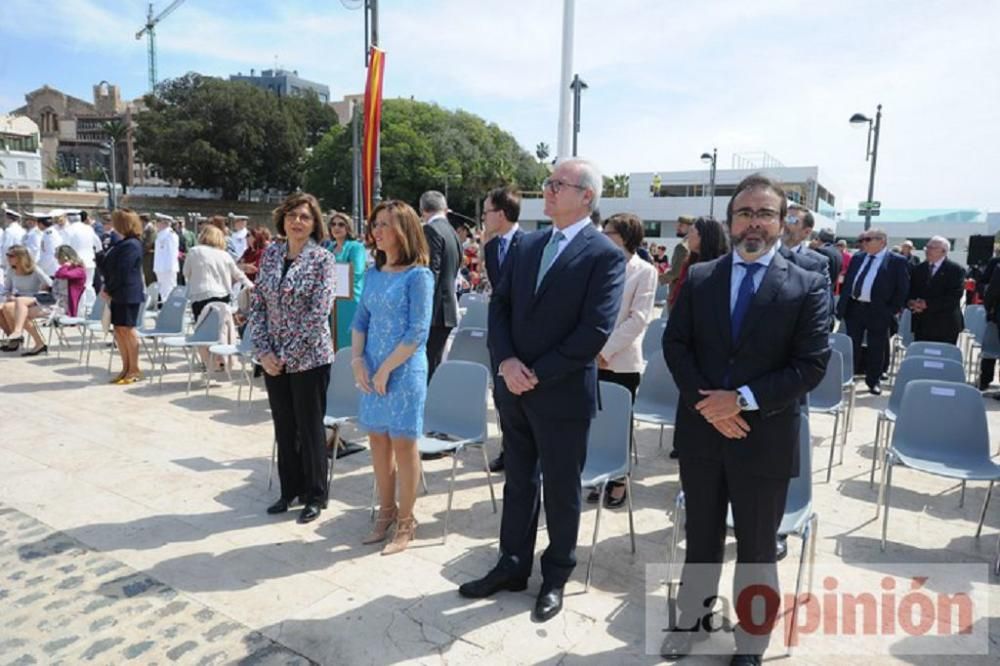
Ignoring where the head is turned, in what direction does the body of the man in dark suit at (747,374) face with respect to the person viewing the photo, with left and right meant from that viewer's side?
facing the viewer

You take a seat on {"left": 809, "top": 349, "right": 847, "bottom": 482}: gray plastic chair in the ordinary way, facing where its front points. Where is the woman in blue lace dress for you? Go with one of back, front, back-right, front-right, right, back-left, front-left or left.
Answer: front

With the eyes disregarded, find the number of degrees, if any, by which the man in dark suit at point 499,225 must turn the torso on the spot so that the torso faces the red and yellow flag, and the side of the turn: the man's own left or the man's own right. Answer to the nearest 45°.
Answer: approximately 90° to the man's own right

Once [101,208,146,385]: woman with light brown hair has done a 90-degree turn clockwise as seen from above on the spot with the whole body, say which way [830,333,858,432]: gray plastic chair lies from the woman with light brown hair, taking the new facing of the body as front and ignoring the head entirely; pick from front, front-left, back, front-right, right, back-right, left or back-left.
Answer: back-right

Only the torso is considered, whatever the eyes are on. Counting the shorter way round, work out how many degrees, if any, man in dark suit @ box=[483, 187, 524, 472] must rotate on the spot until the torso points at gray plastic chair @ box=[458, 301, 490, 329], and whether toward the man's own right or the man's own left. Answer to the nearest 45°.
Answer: approximately 135° to the man's own right

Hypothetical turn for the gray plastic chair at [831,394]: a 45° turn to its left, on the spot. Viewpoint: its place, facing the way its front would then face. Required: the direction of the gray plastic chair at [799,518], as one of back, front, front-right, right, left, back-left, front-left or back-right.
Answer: front

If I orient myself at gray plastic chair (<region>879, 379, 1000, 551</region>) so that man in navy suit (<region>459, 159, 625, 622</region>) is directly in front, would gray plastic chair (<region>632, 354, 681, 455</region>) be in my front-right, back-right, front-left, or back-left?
front-right

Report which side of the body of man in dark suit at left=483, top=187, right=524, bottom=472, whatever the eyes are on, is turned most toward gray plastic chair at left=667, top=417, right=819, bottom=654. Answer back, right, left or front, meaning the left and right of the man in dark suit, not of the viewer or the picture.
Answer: left

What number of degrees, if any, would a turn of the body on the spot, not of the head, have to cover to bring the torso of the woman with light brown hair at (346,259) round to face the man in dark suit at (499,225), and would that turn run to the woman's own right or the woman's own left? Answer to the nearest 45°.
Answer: approximately 90° to the woman's own left

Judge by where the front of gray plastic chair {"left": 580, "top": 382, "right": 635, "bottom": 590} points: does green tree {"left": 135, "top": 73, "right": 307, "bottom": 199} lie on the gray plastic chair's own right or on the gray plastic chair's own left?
on the gray plastic chair's own right

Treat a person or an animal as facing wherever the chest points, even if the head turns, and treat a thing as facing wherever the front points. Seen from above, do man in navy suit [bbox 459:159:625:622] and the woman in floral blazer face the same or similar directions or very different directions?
same or similar directions

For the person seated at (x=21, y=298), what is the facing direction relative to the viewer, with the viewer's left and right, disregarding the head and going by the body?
facing the viewer and to the left of the viewer
